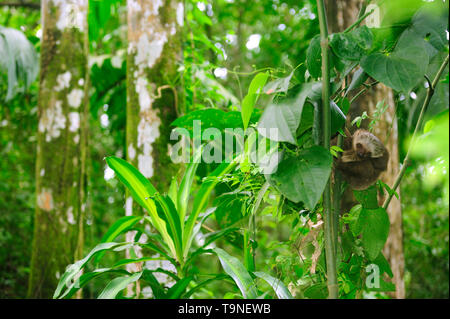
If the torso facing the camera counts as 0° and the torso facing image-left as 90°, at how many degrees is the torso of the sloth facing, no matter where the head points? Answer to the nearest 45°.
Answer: approximately 45°

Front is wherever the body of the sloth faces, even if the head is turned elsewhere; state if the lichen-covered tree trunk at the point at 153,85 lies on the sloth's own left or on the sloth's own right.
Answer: on the sloth's own right
